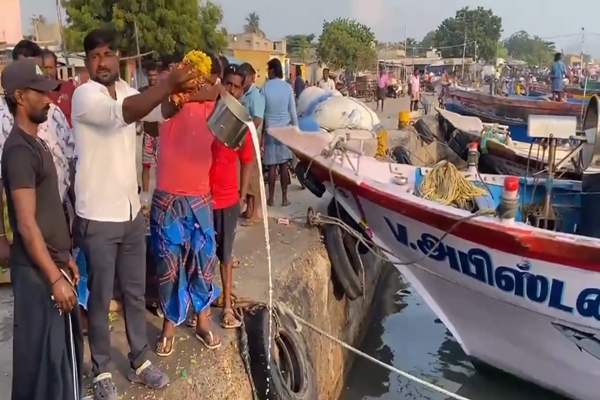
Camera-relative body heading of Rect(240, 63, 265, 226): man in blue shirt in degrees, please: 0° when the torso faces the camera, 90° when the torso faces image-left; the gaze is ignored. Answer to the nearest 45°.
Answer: approximately 90°

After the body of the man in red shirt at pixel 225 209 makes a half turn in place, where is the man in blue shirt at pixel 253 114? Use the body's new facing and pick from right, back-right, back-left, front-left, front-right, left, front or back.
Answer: front

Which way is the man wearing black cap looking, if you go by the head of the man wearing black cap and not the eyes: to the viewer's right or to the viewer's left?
to the viewer's right

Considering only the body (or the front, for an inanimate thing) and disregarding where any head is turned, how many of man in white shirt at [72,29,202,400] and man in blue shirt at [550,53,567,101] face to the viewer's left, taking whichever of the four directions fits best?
0

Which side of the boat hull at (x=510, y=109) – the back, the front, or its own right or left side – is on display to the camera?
left

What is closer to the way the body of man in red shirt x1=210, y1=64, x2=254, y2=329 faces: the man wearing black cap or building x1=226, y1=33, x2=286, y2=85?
the man wearing black cap

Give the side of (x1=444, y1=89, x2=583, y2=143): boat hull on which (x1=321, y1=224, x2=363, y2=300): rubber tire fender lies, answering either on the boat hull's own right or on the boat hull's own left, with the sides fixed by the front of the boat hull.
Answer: on the boat hull's own left

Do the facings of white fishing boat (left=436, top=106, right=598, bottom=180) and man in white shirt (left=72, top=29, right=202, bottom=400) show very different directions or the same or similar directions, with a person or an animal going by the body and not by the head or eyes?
very different directions

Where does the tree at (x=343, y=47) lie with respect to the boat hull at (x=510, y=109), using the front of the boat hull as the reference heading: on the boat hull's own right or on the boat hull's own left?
on the boat hull's own right
